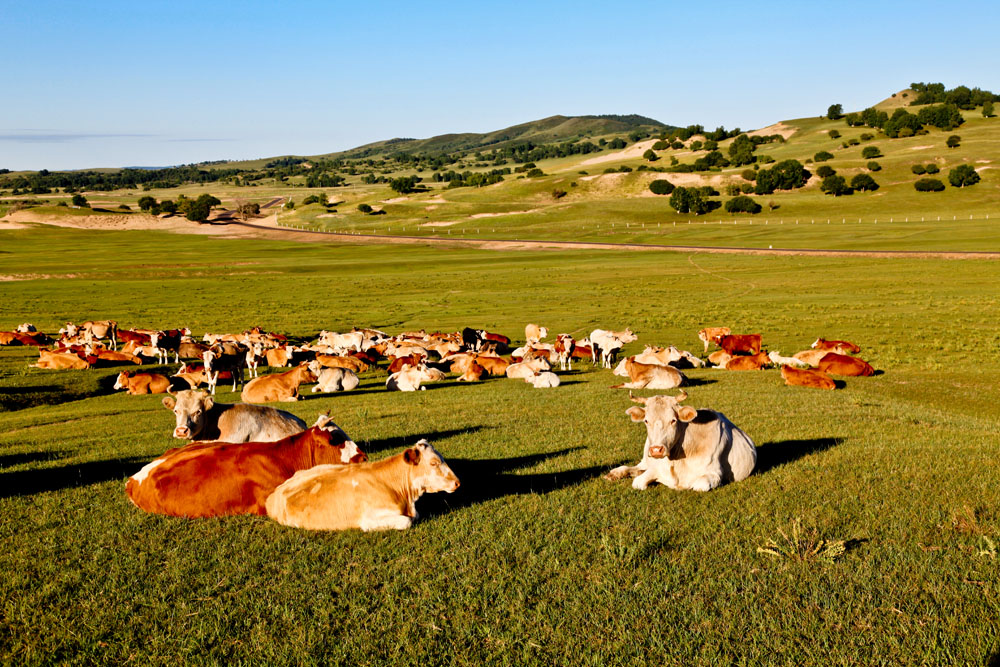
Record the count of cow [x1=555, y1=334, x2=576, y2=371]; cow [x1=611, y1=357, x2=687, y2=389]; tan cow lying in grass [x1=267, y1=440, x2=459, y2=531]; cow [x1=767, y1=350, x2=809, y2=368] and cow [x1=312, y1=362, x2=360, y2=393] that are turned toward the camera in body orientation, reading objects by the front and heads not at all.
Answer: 1

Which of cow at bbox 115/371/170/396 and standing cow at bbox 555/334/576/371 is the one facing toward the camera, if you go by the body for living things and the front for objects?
the standing cow

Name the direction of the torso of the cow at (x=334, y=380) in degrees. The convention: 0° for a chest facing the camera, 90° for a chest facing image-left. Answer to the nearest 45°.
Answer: approximately 90°

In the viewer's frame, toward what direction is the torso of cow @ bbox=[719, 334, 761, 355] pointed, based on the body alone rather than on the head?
to the viewer's left

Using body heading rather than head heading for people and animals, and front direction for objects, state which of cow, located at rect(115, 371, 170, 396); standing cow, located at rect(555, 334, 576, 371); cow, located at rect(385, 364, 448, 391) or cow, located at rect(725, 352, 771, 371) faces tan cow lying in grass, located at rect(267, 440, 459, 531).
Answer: the standing cow

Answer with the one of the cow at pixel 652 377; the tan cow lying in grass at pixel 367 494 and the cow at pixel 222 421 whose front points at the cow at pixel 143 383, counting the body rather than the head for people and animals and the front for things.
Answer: the cow at pixel 652 377

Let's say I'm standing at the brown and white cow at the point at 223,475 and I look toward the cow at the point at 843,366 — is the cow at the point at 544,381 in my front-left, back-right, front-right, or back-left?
front-left

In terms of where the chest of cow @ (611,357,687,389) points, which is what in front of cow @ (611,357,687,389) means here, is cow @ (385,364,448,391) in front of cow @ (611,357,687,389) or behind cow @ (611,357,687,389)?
in front

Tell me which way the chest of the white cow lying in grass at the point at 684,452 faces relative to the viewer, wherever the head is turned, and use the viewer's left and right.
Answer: facing the viewer and to the left of the viewer

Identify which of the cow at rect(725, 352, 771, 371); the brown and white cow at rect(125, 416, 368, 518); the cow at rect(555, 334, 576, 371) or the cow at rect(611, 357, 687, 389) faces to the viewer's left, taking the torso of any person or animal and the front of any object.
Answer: the cow at rect(611, 357, 687, 389)

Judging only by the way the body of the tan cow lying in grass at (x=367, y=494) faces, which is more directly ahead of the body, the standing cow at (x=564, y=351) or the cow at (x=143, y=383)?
the standing cow

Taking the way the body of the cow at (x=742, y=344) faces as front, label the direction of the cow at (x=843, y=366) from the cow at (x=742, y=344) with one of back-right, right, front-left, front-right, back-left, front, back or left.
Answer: back-left

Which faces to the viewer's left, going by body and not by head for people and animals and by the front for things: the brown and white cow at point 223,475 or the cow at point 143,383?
the cow

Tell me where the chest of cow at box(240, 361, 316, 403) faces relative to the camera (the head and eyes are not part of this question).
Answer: to the viewer's right

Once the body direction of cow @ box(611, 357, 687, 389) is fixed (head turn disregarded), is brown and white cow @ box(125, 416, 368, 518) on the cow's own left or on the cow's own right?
on the cow's own left
